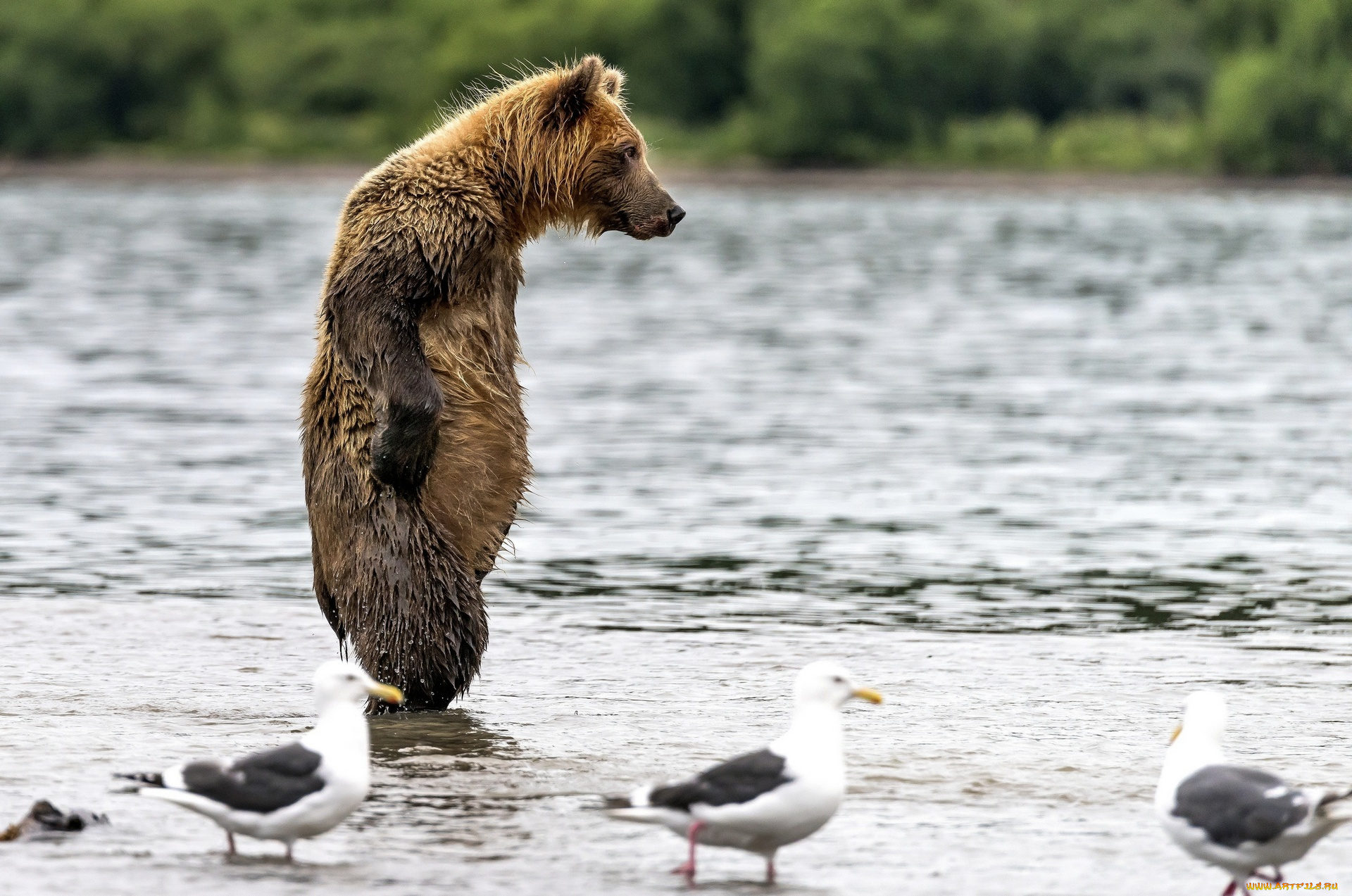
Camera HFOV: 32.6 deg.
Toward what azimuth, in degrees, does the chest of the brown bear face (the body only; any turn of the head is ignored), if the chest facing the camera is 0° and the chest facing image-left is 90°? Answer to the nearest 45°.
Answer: approximately 270°

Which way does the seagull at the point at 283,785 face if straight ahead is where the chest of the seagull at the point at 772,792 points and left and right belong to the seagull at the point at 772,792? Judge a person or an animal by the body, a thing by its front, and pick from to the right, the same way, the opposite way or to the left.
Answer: the same way

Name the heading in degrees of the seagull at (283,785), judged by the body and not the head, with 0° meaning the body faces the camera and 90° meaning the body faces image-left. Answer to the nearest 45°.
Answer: approximately 270°

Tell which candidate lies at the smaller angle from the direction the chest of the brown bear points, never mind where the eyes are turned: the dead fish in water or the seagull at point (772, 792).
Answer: the seagull

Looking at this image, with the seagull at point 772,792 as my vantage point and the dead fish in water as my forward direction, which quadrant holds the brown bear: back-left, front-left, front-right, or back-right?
front-right

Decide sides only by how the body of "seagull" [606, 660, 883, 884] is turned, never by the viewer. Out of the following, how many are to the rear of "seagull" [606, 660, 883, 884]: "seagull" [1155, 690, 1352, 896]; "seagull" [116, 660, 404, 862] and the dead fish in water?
2

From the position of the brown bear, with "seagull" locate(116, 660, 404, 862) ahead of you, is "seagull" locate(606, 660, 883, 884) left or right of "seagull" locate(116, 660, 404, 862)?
left

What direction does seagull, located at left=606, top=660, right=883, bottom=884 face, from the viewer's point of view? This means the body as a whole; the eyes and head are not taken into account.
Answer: to the viewer's right

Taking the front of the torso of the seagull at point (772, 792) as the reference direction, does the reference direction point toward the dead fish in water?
no

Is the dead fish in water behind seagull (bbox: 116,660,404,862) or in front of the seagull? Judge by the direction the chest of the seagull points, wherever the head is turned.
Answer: behind

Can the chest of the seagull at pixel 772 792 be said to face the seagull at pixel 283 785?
no

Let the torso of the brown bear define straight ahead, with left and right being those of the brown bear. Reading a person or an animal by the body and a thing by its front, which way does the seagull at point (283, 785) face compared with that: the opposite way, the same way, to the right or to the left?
the same way

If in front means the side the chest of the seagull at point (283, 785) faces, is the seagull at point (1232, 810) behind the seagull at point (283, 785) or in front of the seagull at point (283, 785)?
in front

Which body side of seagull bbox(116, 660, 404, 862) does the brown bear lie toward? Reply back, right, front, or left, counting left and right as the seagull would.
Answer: left
